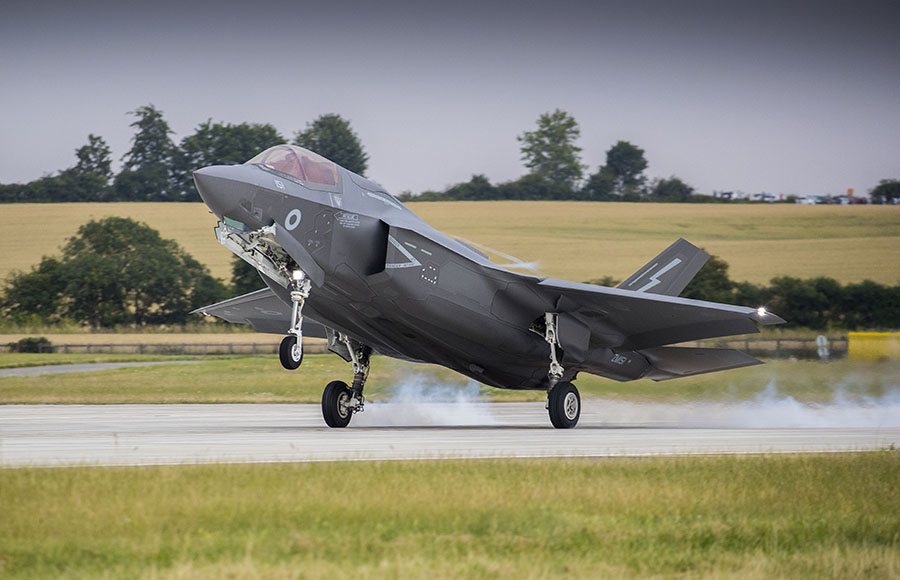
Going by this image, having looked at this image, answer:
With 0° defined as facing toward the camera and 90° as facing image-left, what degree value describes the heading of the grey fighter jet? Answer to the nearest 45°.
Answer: approximately 45°
